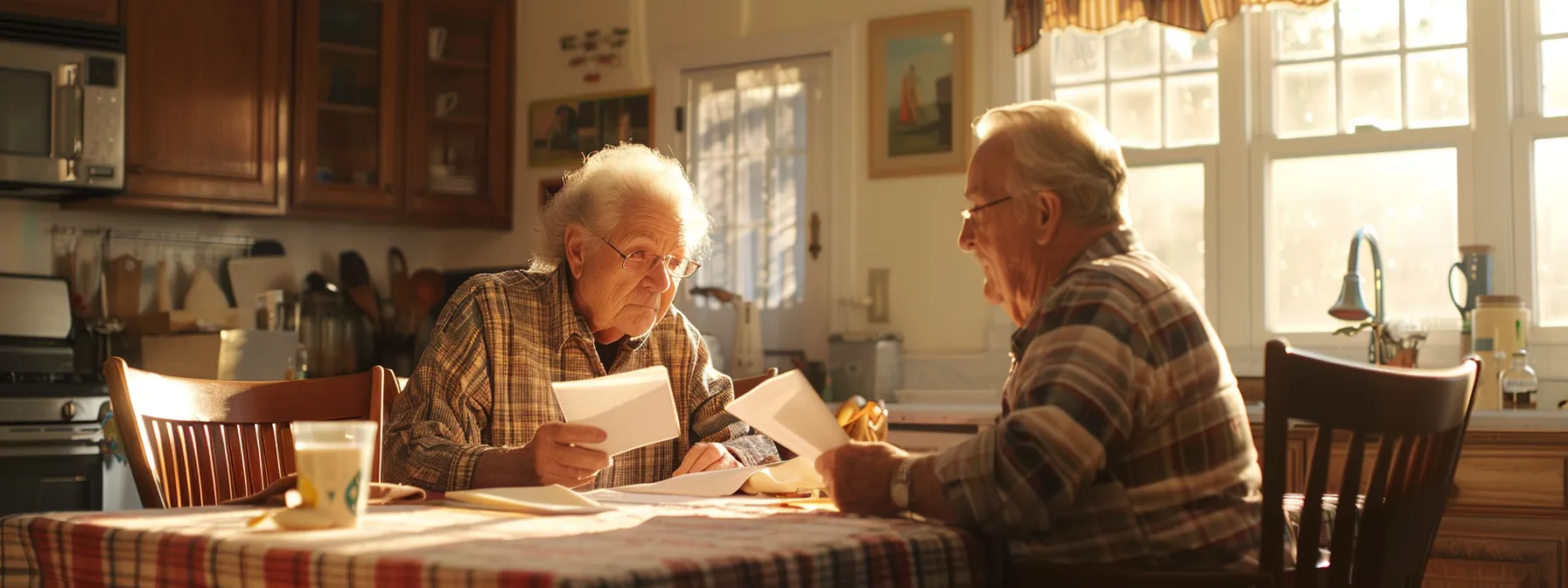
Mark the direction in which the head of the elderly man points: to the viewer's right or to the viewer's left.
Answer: to the viewer's left

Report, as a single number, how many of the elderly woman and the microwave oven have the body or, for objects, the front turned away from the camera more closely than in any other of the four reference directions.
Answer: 0

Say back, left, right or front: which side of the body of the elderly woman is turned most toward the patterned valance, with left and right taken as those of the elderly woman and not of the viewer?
left

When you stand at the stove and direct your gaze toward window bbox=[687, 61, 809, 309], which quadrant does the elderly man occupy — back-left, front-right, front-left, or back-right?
front-right

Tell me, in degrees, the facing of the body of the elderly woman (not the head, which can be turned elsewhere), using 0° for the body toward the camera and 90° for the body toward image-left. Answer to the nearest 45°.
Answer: approximately 315°

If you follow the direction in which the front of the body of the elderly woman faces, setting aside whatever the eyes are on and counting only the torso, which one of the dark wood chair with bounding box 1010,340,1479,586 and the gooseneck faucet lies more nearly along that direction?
the dark wood chair

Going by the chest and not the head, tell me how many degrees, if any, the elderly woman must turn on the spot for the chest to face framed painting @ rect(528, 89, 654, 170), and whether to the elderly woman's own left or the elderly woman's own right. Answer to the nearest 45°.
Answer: approximately 135° to the elderly woman's own left

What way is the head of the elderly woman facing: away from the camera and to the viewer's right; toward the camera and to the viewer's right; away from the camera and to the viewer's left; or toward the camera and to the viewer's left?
toward the camera and to the viewer's right

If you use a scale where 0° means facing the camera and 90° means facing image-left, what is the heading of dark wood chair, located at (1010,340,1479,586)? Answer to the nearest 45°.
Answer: approximately 135°

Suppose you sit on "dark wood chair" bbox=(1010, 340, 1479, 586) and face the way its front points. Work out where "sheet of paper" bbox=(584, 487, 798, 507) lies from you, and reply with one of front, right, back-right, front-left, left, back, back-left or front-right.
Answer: front-left

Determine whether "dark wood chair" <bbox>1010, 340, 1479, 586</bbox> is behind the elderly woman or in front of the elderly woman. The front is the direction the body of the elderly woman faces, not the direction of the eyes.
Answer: in front

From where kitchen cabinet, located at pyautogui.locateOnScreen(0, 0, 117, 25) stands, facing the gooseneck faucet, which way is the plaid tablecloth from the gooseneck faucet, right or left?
right

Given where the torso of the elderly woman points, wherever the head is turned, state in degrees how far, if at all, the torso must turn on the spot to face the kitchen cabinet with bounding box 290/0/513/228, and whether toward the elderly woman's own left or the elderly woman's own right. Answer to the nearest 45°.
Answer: approximately 135° to the elderly woman's own left

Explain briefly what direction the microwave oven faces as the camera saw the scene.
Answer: facing the viewer and to the right of the viewer
